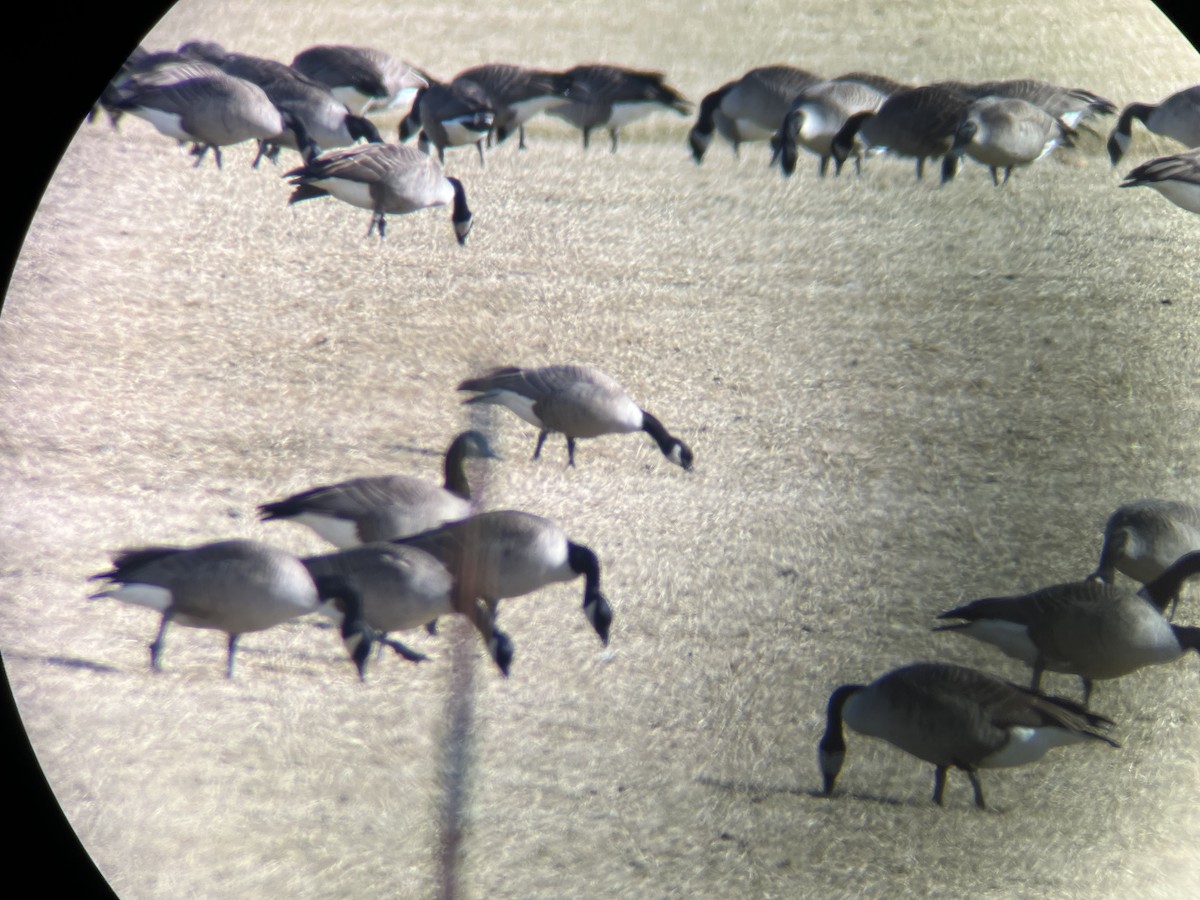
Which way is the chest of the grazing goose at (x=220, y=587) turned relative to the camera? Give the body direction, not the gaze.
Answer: to the viewer's right

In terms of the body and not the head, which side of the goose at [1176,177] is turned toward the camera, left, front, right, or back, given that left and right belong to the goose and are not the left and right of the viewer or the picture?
right

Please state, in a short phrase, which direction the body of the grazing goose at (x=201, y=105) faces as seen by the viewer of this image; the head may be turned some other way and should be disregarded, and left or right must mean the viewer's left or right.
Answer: facing to the right of the viewer

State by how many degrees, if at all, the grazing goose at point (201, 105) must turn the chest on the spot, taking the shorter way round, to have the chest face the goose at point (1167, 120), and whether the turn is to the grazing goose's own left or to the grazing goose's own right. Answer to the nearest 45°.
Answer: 0° — it already faces it

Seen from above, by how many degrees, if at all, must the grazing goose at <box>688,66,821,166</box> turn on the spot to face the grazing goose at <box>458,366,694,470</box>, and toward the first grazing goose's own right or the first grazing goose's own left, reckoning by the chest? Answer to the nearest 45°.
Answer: approximately 90° to the first grazing goose's own left

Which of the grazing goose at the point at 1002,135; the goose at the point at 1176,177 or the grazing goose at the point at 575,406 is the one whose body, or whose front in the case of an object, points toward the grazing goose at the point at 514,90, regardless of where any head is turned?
the grazing goose at the point at 1002,135

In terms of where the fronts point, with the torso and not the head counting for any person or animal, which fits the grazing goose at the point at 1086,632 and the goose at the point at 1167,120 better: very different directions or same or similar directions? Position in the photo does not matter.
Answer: very different directions

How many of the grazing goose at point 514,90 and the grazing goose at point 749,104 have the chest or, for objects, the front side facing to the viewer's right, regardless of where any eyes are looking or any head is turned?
0

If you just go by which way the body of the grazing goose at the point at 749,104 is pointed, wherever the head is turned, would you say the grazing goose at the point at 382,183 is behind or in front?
in front

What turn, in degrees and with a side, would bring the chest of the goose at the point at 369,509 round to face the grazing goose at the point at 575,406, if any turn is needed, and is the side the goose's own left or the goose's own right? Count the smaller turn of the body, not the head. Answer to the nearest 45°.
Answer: approximately 45° to the goose's own left

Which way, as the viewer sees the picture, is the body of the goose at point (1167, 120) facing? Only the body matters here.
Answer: to the viewer's left

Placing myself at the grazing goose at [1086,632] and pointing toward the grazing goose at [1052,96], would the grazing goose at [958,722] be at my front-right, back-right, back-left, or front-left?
back-left

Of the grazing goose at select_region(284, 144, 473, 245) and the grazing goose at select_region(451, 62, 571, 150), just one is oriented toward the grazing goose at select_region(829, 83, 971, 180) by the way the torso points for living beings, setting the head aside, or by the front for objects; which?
the grazing goose at select_region(284, 144, 473, 245)

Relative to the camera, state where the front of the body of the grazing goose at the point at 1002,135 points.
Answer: to the viewer's left

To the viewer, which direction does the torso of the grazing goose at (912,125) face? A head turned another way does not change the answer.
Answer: to the viewer's left

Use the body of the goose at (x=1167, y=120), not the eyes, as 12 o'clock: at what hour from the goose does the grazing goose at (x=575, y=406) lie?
The grazing goose is roughly at 10 o'clock from the goose.

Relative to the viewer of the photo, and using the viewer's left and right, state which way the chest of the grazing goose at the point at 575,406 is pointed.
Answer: facing to the right of the viewer

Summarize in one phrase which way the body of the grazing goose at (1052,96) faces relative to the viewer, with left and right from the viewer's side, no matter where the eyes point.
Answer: facing to the left of the viewer

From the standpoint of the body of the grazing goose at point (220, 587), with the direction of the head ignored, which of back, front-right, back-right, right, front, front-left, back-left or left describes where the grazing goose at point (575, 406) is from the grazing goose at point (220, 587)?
front-left
